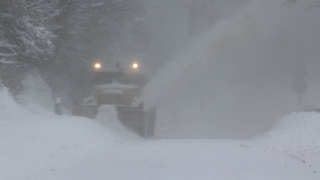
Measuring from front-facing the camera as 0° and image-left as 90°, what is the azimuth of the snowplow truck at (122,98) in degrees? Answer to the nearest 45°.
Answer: approximately 0°

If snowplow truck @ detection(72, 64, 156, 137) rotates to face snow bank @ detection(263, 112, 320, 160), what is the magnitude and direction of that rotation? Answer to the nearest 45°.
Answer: approximately 45° to its left

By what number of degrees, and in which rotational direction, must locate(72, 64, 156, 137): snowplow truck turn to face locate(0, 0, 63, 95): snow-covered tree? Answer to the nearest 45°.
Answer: approximately 45° to its right
